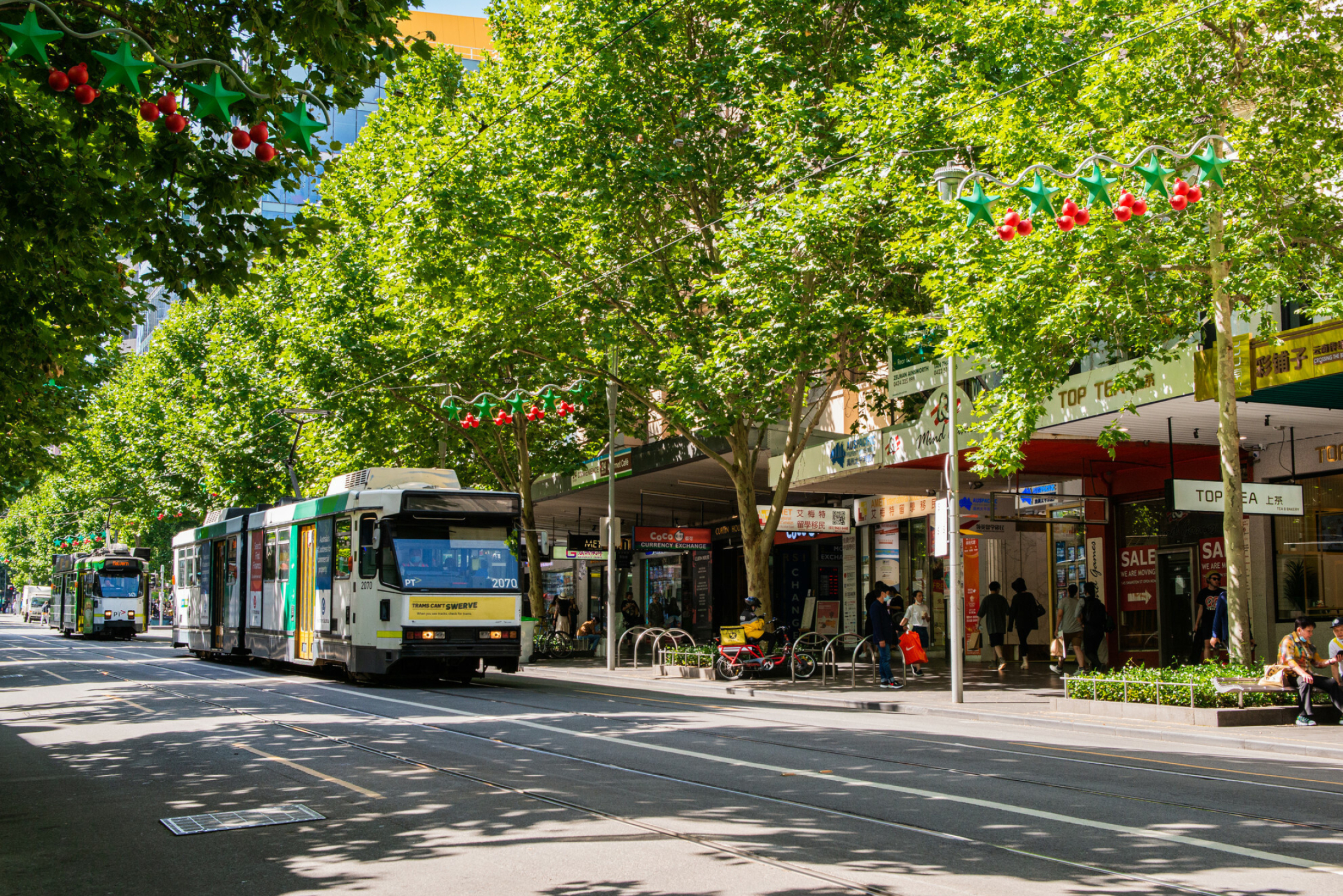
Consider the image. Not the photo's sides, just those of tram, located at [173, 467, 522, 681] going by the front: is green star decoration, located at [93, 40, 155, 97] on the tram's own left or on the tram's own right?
on the tram's own right

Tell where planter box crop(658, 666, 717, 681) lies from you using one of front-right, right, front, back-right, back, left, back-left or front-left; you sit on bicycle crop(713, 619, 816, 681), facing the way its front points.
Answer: back-left

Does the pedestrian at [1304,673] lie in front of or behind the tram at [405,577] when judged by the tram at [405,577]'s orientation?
in front

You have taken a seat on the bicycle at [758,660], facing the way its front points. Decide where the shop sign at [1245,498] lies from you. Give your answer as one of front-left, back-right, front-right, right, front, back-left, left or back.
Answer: front-right

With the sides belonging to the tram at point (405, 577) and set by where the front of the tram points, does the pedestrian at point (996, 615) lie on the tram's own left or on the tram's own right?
on the tram's own left

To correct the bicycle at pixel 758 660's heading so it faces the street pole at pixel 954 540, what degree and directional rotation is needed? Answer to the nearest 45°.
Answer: approximately 45° to its right

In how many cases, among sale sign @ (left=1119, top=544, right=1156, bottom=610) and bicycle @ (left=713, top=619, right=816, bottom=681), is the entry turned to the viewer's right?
1

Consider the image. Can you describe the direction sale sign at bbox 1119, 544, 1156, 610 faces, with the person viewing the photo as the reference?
facing the viewer and to the left of the viewer

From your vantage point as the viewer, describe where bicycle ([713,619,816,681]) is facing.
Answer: facing to the right of the viewer

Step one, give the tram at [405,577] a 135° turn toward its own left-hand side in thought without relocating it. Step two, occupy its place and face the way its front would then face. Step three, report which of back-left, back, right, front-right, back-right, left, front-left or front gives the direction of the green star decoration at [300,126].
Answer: back

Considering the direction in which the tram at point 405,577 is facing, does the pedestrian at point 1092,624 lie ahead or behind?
ahead

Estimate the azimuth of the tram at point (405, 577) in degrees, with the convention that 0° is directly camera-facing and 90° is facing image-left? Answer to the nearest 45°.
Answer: approximately 315°

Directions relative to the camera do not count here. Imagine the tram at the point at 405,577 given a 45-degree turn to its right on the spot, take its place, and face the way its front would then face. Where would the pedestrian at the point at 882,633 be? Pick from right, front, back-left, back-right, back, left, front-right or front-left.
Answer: left

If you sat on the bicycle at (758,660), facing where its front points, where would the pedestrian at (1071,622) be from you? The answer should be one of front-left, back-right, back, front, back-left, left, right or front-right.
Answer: front

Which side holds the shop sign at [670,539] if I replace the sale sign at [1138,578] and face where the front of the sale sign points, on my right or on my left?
on my right
